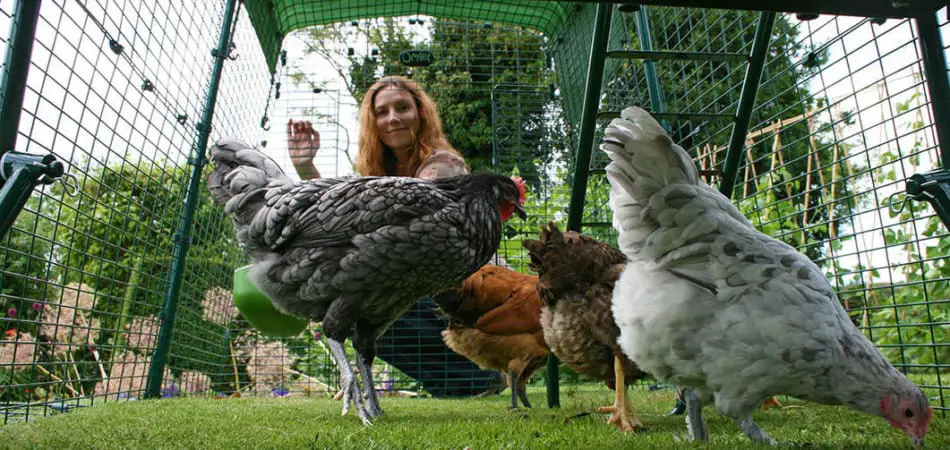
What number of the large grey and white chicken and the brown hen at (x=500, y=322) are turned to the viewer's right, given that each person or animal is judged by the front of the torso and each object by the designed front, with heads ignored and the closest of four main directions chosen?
2

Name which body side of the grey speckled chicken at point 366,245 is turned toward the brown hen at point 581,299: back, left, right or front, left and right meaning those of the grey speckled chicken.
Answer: front

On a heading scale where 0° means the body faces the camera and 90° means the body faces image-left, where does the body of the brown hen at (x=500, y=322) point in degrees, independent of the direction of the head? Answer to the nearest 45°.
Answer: approximately 270°

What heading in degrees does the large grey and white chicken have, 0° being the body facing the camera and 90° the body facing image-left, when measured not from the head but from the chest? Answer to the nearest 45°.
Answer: approximately 270°

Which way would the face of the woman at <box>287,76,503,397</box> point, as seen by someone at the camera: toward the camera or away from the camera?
toward the camera

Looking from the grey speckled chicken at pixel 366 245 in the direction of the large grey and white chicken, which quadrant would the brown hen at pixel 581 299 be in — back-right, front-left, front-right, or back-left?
front-left

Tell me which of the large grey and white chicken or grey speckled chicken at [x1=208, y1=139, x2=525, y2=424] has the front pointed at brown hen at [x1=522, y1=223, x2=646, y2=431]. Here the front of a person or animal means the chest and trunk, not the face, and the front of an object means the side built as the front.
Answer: the grey speckled chicken

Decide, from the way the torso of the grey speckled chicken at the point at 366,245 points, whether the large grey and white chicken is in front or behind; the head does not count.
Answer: in front

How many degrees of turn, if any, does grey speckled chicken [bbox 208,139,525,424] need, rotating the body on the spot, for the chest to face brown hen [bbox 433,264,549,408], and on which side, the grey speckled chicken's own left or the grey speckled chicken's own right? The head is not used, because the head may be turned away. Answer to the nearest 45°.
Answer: approximately 45° to the grey speckled chicken's own left

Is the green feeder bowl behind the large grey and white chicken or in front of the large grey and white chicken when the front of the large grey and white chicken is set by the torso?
behind

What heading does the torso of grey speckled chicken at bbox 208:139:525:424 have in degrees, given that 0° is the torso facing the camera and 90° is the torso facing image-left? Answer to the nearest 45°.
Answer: approximately 270°

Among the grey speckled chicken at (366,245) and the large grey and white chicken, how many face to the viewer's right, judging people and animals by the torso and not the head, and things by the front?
2

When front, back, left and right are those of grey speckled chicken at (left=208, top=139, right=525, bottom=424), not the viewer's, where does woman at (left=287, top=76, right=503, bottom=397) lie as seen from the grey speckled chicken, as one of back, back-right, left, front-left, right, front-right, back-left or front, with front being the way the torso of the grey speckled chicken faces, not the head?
left

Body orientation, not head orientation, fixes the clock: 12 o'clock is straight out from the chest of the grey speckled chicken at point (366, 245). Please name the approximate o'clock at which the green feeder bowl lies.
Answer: The green feeder bowl is roughly at 8 o'clock from the grey speckled chicken.
